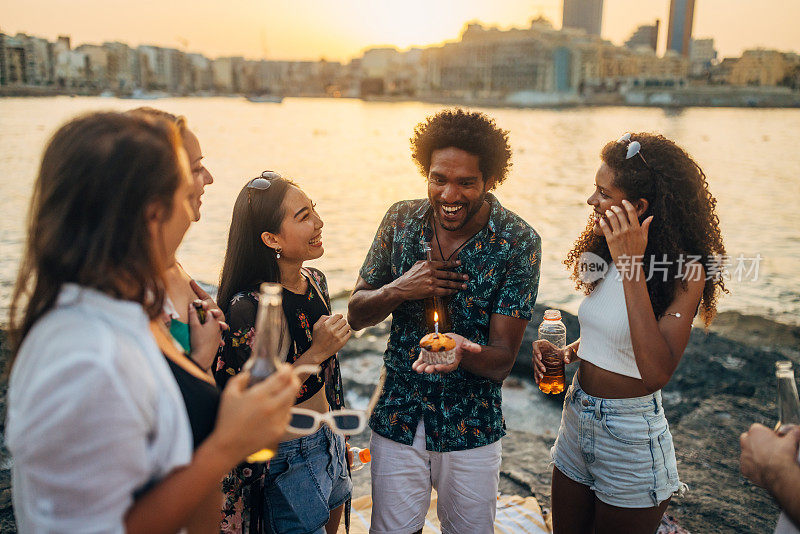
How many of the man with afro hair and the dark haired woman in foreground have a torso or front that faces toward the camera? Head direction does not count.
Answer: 1

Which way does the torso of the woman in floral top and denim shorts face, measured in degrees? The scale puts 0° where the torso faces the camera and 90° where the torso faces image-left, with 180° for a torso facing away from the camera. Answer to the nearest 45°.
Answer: approximately 315°

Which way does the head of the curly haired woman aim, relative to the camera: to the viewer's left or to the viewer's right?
to the viewer's left

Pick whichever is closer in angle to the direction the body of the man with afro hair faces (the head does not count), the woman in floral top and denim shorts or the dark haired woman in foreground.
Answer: the dark haired woman in foreground

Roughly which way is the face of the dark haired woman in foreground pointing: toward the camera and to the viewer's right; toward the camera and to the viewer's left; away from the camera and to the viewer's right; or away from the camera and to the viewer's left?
away from the camera and to the viewer's right

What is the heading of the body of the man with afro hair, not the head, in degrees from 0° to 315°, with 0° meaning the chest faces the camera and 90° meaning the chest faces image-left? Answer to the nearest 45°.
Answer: approximately 0°

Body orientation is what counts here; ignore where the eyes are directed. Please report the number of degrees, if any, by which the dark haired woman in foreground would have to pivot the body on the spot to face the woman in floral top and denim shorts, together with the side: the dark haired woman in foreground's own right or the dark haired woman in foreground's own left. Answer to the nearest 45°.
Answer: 0° — they already face them

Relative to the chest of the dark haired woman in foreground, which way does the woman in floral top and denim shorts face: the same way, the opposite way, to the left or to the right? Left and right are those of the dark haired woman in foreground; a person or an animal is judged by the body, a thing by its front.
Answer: to the right

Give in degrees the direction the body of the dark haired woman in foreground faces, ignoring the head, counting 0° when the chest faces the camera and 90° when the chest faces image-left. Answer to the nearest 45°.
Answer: approximately 225°
